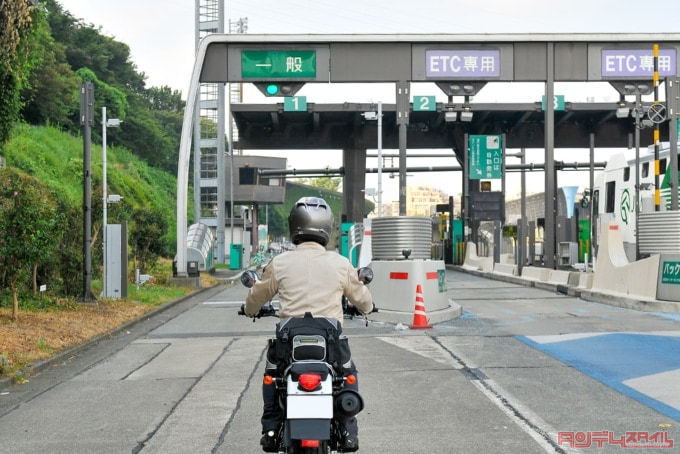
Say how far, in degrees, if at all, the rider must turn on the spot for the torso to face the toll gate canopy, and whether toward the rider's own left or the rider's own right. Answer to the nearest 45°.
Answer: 0° — they already face it

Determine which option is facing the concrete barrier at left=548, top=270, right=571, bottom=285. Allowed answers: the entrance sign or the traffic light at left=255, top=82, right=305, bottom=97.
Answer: the entrance sign

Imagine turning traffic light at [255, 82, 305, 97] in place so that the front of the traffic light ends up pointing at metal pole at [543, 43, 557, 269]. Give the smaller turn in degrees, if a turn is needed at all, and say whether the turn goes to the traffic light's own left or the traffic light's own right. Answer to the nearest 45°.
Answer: approximately 90° to the traffic light's own left

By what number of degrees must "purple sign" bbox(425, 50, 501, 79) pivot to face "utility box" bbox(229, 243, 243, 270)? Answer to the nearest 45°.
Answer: approximately 135° to its right

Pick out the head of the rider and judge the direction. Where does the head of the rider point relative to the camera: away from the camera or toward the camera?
away from the camera

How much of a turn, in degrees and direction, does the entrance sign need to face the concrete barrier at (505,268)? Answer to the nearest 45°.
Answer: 0° — it already faces it

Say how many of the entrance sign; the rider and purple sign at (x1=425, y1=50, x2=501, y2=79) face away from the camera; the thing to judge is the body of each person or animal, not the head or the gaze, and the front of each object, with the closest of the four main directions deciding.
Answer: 1

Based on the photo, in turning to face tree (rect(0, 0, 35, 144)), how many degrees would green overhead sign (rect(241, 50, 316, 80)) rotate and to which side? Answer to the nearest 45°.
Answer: approximately 45° to its right

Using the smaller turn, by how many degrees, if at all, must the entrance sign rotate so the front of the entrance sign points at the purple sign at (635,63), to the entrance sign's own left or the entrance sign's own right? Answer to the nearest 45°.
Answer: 0° — it already faces it

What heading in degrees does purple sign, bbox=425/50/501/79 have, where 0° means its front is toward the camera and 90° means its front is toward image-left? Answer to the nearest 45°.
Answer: approximately 0°

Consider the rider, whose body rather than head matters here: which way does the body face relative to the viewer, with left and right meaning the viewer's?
facing away from the viewer

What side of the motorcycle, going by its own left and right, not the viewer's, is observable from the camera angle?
back

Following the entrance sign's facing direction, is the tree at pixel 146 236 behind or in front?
in front
